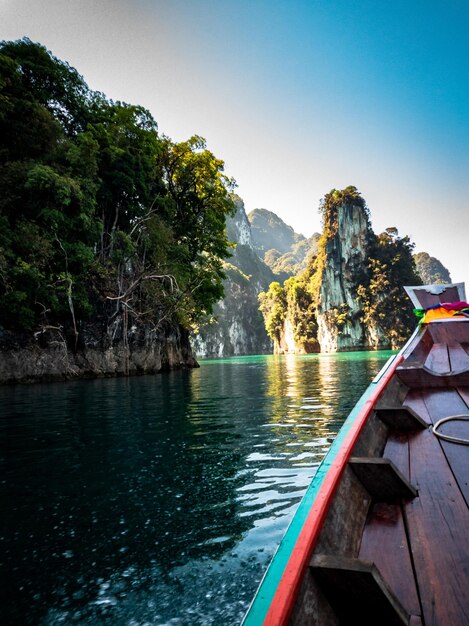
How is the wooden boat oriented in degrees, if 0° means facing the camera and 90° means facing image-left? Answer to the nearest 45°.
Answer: approximately 180°
